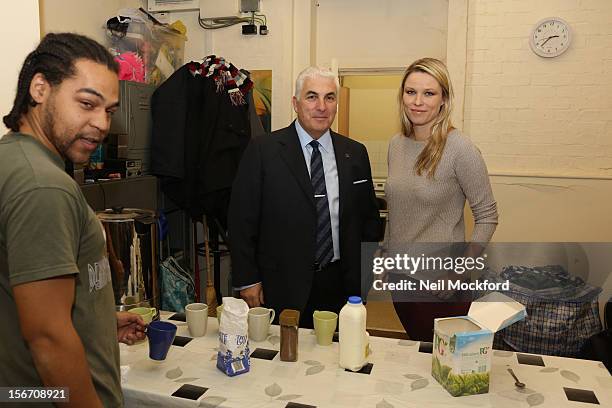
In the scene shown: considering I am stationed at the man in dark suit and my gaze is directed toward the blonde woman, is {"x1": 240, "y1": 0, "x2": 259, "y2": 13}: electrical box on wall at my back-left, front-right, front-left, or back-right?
back-left

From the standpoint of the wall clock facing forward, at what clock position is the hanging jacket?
The hanging jacket is roughly at 2 o'clock from the wall clock.

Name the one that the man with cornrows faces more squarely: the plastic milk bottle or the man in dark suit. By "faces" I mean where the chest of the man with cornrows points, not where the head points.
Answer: the plastic milk bottle

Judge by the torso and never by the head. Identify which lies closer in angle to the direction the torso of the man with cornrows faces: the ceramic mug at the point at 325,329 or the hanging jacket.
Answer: the ceramic mug

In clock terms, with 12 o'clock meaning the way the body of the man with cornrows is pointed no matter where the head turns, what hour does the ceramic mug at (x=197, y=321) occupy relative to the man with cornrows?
The ceramic mug is roughly at 10 o'clock from the man with cornrows.

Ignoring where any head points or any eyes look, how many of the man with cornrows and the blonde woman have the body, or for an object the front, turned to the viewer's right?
1

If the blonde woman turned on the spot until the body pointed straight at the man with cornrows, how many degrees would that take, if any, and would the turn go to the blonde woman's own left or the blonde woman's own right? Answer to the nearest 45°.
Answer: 0° — they already face them

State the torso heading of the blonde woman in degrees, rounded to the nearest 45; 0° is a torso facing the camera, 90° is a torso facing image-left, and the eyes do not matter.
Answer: approximately 45°

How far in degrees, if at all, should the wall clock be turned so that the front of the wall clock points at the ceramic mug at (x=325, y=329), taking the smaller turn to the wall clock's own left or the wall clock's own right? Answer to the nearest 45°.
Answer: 0° — it already faces it

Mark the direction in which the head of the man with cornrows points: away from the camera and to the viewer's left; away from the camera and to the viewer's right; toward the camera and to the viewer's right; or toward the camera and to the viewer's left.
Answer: toward the camera and to the viewer's right

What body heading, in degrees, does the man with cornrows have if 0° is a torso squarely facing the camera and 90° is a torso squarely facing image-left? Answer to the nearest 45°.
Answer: approximately 270°

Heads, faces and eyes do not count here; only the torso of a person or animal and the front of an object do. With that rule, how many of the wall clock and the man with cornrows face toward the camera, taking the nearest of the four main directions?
1
